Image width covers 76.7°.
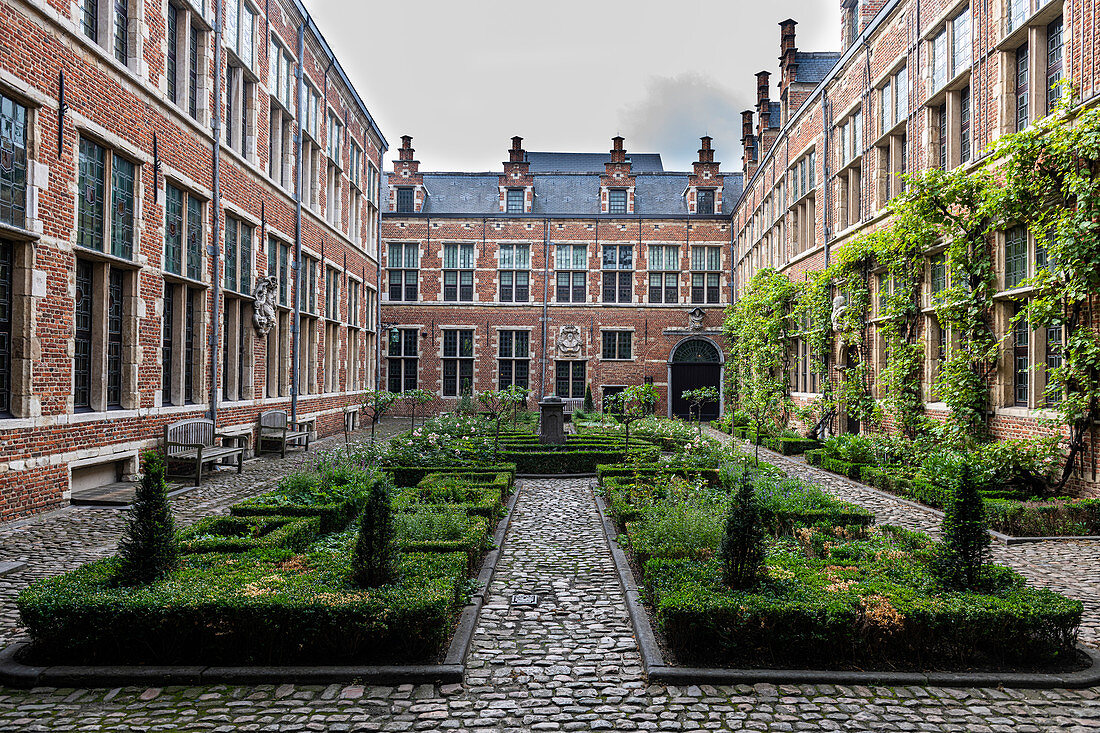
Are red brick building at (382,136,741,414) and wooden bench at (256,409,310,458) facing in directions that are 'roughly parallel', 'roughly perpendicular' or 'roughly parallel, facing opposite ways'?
roughly perpendicular

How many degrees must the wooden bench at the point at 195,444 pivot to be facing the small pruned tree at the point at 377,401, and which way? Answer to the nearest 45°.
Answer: approximately 90° to its left

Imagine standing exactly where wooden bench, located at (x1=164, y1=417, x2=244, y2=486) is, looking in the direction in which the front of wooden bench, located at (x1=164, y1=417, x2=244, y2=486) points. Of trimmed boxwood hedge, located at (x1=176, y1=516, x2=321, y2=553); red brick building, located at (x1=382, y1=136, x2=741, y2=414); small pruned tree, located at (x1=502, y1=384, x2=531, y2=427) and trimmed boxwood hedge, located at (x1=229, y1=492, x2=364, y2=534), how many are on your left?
2

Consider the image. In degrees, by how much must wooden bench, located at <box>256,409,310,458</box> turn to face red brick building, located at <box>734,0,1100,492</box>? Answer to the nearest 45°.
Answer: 0° — it already faces it

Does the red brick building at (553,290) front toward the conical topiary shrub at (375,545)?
yes

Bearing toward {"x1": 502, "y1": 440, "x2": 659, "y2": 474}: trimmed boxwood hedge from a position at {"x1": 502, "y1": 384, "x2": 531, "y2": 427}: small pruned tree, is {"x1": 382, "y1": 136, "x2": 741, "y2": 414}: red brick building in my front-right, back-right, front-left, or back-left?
back-left

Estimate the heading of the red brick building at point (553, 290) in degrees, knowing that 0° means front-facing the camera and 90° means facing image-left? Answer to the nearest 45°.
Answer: approximately 0°

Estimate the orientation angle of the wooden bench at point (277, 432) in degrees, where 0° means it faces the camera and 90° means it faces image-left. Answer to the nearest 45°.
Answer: approximately 315°

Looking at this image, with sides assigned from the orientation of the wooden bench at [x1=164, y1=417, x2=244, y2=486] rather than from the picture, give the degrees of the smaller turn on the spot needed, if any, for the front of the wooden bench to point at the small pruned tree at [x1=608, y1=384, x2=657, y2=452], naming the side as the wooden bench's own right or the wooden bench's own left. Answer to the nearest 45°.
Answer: approximately 45° to the wooden bench's own left
